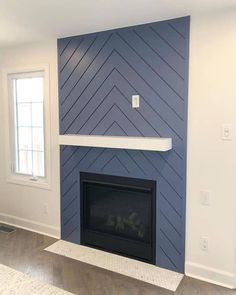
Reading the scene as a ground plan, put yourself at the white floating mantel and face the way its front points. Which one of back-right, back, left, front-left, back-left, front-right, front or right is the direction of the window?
right

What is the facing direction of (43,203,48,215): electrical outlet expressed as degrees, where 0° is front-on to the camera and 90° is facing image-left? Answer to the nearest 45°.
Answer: approximately 45°

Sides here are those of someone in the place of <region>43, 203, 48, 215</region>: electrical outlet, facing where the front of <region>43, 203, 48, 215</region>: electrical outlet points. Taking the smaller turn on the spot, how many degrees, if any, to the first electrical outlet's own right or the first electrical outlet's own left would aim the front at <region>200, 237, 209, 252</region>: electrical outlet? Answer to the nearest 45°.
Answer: approximately 90° to the first electrical outlet's own left

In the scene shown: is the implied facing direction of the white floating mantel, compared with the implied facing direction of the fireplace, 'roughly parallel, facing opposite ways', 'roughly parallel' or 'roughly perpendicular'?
roughly parallel

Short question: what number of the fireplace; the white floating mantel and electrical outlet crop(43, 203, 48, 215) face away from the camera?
0

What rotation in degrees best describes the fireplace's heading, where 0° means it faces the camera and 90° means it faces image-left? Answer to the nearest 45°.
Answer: approximately 45°

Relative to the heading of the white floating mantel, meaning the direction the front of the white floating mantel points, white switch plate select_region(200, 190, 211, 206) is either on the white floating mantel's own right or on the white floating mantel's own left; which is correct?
on the white floating mantel's own left

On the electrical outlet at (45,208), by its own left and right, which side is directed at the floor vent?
right

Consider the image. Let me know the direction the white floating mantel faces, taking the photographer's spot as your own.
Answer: facing the viewer and to the left of the viewer

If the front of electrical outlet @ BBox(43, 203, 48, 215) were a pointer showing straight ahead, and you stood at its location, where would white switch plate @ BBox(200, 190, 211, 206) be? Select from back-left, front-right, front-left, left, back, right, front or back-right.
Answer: left

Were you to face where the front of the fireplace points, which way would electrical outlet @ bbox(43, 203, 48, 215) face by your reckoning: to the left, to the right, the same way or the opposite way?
the same way

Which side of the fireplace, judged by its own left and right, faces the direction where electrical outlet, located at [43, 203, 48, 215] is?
right

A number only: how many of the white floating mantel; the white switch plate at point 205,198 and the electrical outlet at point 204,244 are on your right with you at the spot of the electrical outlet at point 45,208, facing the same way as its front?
0

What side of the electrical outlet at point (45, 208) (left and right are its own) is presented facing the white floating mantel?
left

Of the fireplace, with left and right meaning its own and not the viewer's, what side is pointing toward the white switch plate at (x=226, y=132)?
left
